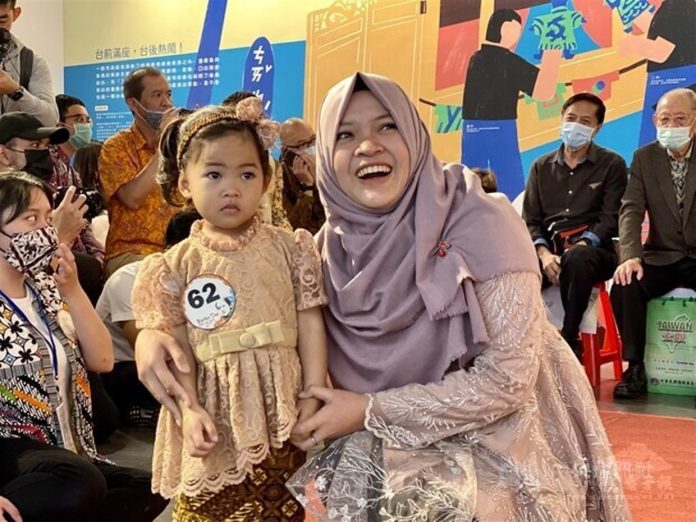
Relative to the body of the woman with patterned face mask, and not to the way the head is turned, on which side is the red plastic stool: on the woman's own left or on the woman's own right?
on the woman's own left

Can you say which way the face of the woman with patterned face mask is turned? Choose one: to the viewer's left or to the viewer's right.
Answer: to the viewer's right

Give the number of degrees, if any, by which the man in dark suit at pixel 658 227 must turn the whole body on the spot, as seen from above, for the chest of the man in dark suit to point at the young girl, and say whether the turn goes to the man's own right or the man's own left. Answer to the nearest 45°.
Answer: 0° — they already face them

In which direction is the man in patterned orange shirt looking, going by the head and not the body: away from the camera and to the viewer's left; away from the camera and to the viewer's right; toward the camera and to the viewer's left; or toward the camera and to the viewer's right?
toward the camera and to the viewer's right

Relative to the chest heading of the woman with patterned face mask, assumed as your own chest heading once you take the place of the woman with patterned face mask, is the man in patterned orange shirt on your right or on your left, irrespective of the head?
on your left

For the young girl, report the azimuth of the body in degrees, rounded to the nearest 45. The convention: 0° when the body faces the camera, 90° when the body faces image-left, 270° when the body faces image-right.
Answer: approximately 0°

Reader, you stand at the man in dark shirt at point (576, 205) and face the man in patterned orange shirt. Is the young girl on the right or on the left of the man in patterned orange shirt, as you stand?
left

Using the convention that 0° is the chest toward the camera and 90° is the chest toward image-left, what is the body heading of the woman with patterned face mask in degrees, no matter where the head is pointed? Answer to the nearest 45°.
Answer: approximately 315°

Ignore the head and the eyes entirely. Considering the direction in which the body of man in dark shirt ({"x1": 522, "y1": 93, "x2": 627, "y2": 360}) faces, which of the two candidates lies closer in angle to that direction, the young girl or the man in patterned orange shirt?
the young girl

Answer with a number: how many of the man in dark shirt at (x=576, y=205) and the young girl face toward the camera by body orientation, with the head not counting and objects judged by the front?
2
